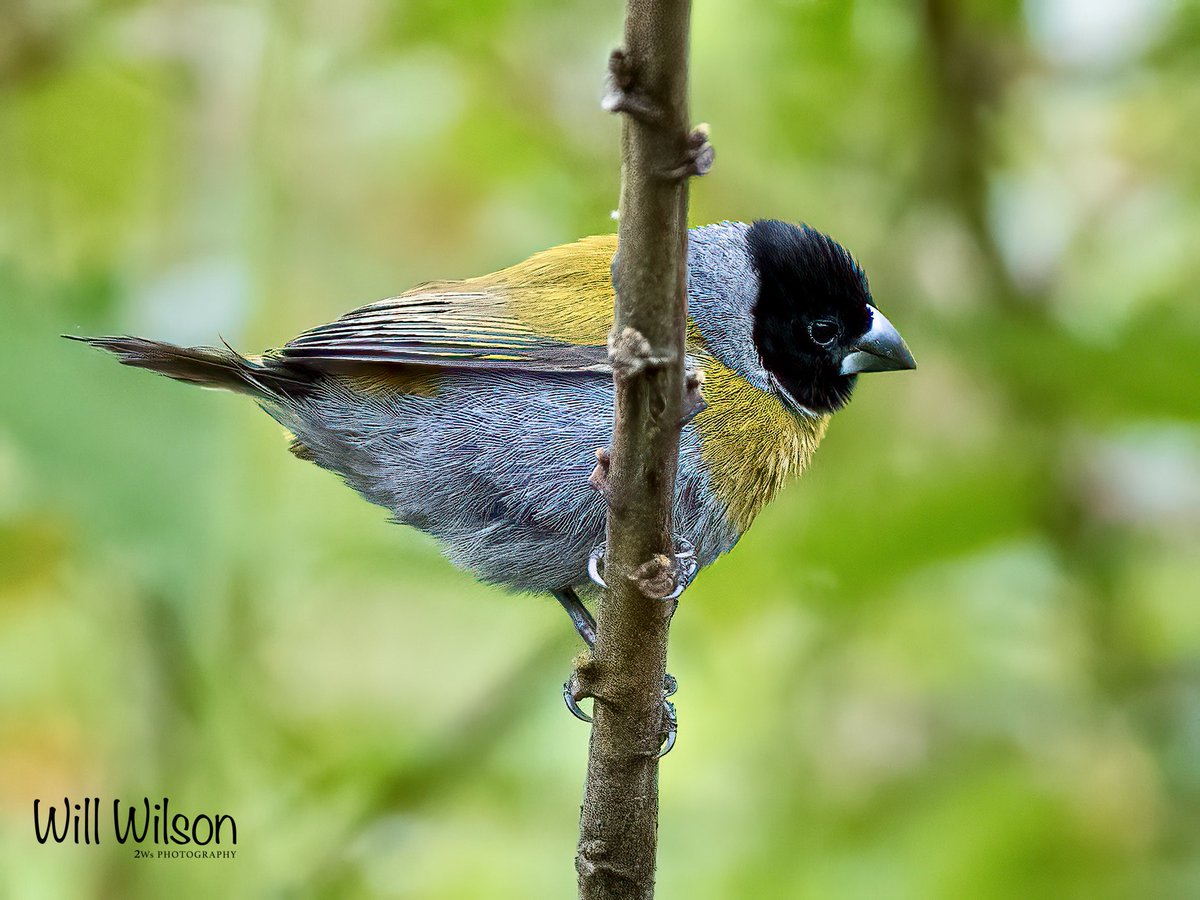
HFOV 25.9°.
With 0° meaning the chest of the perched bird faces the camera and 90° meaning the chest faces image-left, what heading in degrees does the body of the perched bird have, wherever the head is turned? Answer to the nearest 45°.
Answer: approximately 270°
